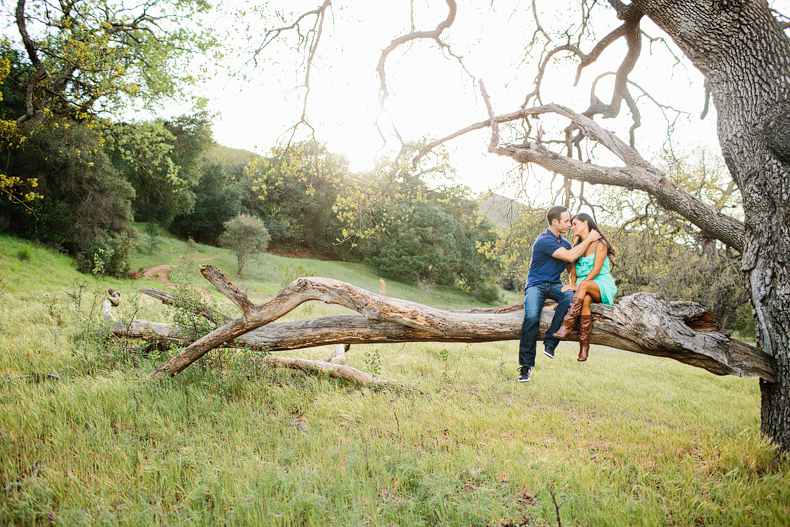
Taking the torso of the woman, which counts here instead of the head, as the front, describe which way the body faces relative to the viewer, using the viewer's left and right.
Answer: facing the viewer and to the left of the viewer

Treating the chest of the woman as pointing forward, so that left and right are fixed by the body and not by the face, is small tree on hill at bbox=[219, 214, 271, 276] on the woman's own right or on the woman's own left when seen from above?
on the woman's own right

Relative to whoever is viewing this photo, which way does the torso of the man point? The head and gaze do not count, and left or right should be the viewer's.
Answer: facing the viewer and to the right of the viewer

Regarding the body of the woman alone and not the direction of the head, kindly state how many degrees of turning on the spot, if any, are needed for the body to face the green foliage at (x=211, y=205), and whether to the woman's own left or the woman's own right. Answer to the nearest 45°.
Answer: approximately 90° to the woman's own right

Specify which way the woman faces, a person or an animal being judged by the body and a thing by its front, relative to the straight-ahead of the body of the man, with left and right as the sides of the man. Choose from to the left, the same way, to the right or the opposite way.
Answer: to the right

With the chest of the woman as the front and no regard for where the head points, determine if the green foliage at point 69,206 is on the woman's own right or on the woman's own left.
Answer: on the woman's own right

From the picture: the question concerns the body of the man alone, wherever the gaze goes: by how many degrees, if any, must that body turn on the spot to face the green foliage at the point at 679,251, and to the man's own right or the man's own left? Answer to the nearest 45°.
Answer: approximately 135° to the man's own left
